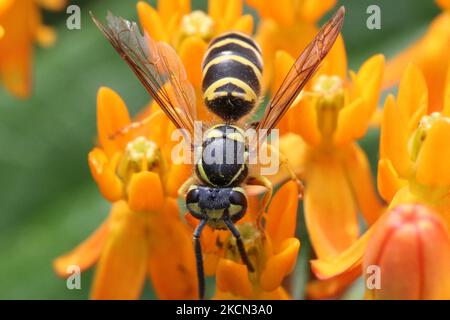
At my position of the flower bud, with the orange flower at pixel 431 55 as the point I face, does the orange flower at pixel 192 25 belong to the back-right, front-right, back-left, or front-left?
front-left

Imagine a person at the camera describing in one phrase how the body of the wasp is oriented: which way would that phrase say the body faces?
toward the camera

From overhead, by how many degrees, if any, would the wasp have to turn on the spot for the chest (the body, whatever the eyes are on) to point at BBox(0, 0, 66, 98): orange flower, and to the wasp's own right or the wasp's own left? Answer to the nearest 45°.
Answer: approximately 135° to the wasp's own right

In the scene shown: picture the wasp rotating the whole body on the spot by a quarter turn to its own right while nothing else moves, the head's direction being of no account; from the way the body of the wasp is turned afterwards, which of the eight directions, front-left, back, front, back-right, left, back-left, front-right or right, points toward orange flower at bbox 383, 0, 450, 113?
back-right
